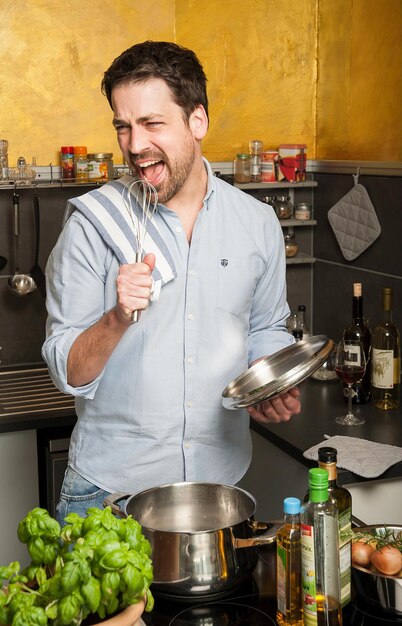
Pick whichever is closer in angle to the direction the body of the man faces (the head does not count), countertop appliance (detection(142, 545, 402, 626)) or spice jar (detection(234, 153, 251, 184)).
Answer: the countertop appliance

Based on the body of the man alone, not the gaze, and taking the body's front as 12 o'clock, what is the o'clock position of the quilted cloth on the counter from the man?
The quilted cloth on the counter is roughly at 8 o'clock from the man.

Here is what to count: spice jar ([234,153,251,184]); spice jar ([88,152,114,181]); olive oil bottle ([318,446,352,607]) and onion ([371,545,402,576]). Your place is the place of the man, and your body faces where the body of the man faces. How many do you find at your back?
2

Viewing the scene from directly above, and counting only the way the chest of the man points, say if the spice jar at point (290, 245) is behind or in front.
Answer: behind

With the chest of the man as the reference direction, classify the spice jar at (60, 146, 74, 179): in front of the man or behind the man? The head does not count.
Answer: behind

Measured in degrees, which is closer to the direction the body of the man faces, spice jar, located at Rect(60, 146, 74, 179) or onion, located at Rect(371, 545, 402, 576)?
the onion

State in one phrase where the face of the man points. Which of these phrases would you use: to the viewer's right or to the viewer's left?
to the viewer's left

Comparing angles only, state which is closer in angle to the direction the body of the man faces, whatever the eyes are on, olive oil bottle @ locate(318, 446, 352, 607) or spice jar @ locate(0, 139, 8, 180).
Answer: the olive oil bottle

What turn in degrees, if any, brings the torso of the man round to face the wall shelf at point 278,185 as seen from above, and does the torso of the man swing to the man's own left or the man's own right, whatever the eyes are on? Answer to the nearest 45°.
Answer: approximately 180°

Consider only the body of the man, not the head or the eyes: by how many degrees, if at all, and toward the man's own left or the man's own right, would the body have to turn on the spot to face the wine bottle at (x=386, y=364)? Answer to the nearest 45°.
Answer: approximately 135° to the man's own left

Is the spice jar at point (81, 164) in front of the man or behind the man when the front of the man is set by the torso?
behind
